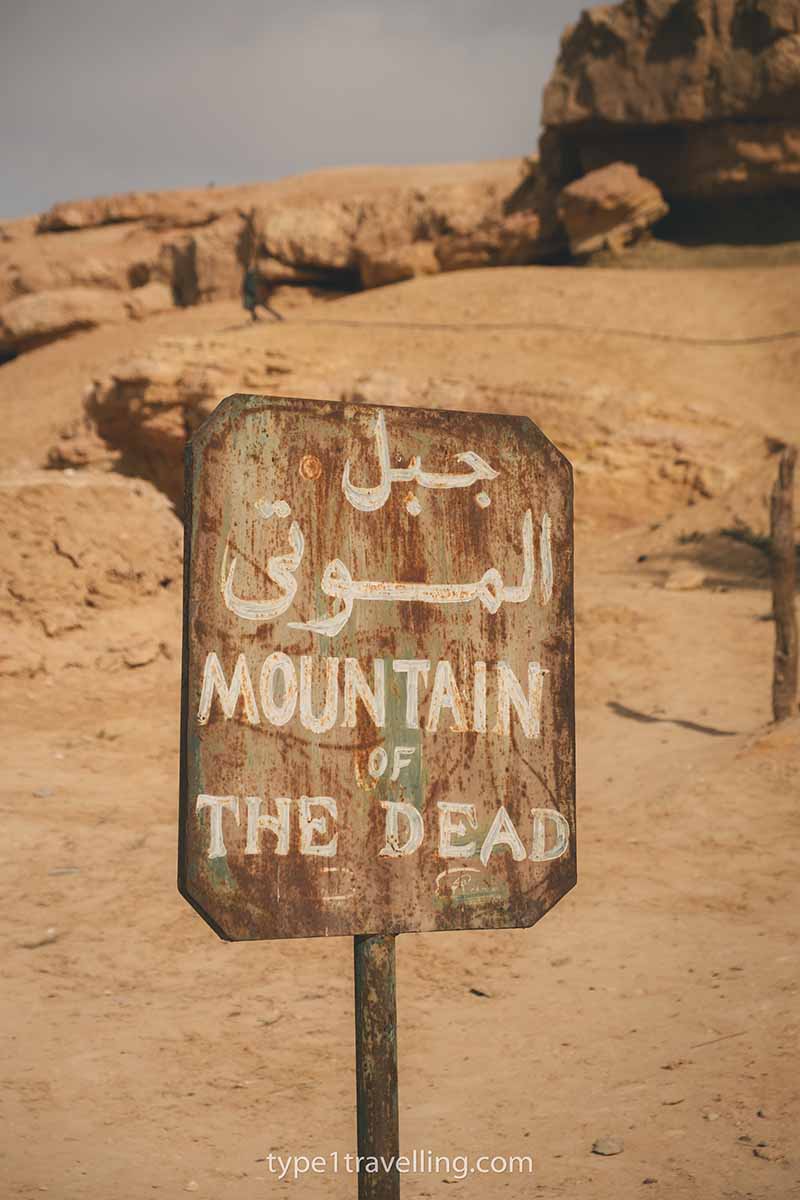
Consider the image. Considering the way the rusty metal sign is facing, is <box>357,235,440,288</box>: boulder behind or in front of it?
behind

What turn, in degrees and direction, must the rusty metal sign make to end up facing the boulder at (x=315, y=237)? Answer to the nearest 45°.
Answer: approximately 180°

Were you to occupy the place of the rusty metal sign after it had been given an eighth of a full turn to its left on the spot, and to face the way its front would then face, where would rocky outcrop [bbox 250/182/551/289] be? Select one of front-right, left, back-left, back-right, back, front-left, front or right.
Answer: back-left

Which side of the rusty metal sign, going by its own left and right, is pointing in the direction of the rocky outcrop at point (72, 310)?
back

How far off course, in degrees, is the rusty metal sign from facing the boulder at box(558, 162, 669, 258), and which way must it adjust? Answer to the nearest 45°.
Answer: approximately 180°

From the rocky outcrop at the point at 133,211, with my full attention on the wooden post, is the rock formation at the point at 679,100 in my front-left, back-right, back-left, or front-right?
front-left

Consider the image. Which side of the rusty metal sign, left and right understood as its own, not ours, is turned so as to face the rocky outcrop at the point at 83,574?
back

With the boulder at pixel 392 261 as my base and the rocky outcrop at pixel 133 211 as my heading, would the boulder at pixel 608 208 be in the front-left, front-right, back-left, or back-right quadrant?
back-right

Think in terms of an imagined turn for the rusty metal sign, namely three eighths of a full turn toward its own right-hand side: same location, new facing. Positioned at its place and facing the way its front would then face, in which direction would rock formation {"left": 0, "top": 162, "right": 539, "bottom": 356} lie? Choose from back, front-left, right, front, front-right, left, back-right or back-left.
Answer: front-right

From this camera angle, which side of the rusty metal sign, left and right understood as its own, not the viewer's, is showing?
front

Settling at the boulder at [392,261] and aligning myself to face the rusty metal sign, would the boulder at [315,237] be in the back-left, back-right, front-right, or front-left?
back-right
